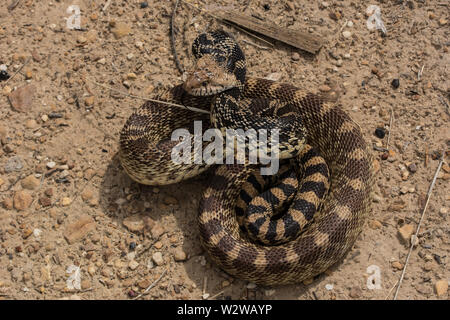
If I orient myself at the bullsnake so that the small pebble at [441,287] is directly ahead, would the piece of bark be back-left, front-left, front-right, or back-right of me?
back-left
